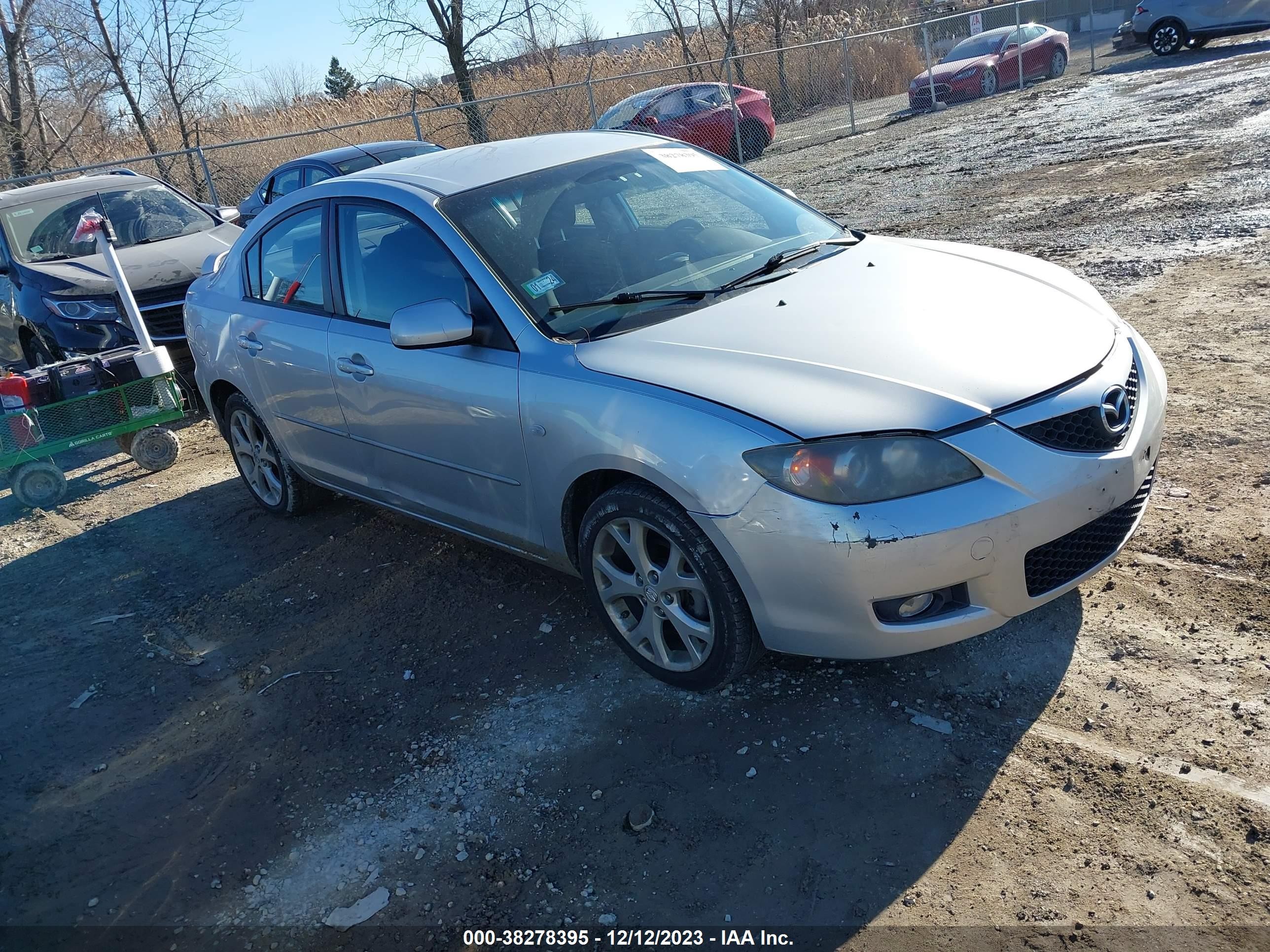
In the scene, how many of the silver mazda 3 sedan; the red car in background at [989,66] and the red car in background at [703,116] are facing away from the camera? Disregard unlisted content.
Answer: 0

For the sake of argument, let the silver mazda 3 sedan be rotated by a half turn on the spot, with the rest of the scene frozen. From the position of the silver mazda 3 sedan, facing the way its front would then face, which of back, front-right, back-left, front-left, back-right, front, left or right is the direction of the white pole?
front

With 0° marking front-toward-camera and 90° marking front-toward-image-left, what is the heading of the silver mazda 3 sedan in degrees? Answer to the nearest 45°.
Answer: approximately 315°

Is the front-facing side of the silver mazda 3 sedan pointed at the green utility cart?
no

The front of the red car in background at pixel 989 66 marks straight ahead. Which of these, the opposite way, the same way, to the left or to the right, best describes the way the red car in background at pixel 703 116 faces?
the same way

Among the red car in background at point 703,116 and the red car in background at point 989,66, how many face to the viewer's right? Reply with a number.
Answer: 0

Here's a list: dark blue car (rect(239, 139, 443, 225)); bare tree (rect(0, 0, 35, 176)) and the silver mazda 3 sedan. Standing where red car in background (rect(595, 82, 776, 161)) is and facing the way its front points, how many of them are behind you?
0

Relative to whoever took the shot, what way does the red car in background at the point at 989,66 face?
facing the viewer and to the left of the viewer

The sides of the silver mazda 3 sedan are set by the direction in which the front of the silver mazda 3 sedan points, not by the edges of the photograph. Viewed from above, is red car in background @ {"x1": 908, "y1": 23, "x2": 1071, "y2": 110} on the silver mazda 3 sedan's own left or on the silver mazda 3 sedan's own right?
on the silver mazda 3 sedan's own left

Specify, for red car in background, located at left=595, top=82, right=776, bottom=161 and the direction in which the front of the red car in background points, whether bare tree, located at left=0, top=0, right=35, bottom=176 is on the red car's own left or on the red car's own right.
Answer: on the red car's own right

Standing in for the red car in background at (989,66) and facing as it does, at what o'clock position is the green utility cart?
The green utility cart is roughly at 11 o'clock from the red car in background.

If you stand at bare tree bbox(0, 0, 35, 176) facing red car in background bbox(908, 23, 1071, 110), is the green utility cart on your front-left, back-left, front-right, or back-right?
front-right

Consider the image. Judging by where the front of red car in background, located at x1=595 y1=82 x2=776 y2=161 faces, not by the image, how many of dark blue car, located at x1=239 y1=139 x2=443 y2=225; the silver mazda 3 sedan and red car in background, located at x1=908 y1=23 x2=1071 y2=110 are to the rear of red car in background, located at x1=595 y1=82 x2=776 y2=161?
1

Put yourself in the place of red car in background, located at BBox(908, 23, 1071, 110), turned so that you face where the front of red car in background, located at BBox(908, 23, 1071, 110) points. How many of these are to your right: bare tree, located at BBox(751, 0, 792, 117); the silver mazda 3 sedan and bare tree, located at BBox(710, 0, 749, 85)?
2

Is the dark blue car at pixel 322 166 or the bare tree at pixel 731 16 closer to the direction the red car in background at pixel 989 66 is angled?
the dark blue car

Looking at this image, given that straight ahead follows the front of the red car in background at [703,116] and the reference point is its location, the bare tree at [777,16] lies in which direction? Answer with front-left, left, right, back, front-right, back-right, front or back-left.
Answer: back-right

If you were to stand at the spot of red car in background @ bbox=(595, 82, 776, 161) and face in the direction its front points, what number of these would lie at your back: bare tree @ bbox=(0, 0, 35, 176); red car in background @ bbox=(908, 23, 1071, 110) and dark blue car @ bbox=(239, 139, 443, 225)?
1

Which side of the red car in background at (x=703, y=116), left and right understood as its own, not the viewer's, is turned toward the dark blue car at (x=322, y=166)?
front

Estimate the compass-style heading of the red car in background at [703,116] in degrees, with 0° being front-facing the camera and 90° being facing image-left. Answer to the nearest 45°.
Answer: approximately 45°
